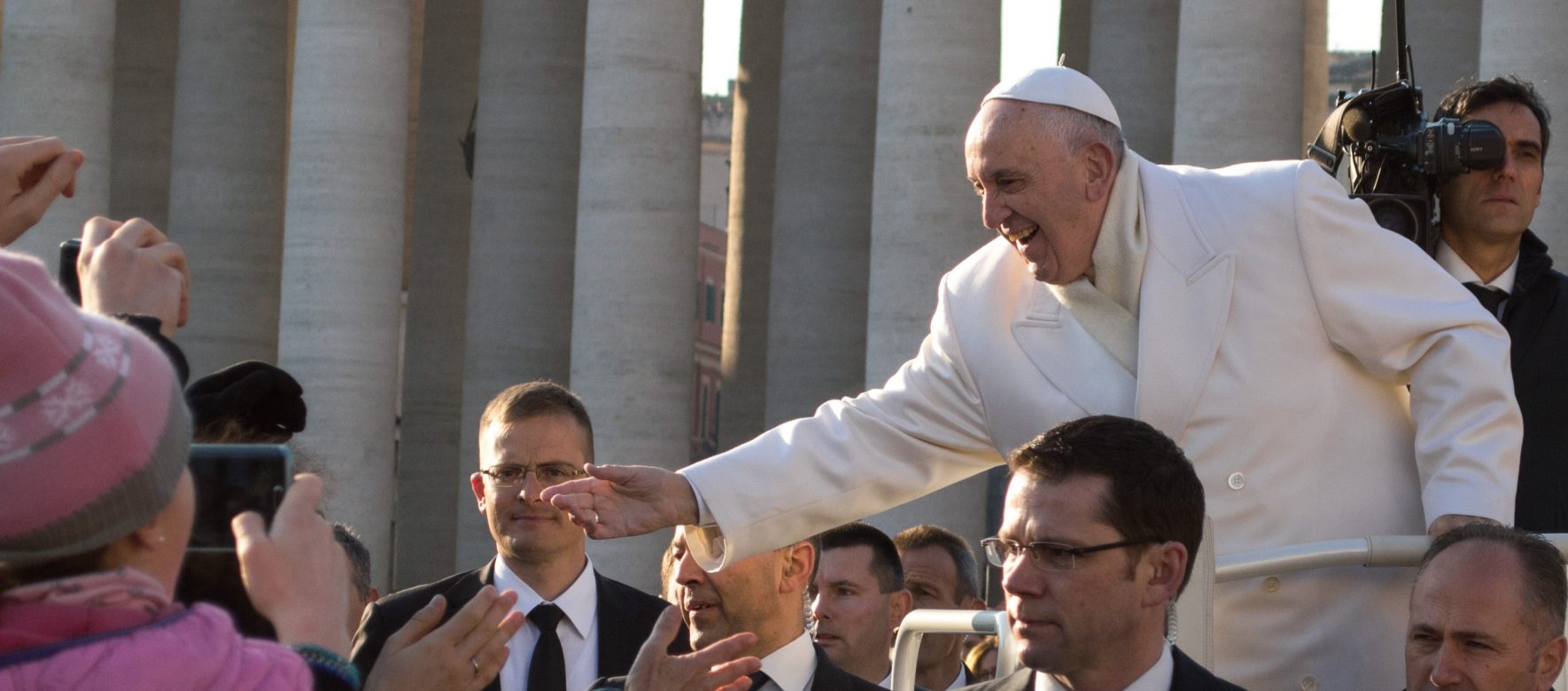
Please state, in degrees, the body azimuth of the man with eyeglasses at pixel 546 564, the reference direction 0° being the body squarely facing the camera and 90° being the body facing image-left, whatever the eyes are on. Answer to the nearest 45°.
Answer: approximately 0°

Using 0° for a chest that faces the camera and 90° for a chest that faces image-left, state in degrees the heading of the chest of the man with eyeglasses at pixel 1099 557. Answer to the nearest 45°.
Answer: approximately 45°

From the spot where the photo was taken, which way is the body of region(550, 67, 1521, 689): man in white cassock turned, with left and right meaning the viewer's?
facing the viewer and to the left of the viewer

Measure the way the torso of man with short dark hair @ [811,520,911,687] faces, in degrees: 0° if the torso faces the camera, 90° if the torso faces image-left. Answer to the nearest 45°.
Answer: approximately 45°
